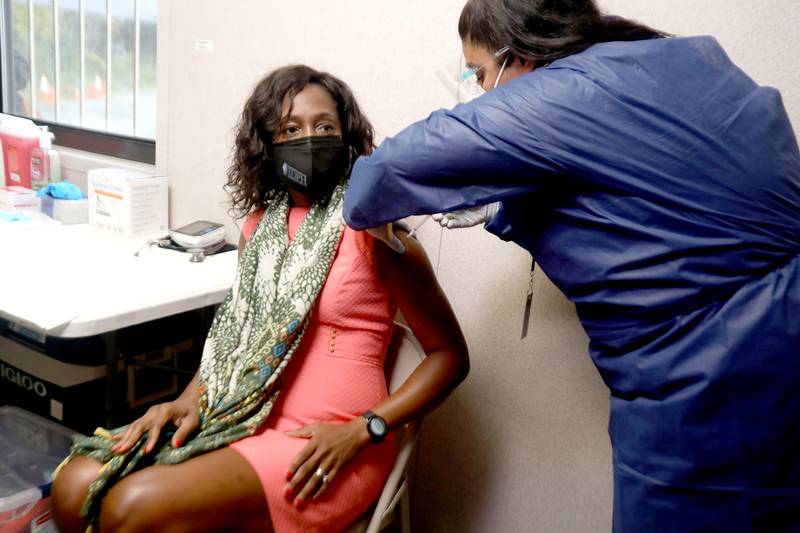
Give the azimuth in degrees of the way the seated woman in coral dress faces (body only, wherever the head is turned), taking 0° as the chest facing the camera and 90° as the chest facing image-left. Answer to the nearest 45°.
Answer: approximately 45°

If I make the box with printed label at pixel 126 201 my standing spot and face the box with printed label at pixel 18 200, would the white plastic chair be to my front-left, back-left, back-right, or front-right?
back-left

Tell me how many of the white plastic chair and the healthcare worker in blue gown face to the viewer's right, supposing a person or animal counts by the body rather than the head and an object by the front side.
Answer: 0

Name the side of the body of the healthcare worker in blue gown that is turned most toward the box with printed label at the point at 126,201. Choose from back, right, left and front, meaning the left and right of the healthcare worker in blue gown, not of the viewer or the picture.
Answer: front

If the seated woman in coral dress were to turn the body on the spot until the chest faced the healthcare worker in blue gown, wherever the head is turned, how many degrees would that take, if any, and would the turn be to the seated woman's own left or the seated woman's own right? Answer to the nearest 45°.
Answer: approximately 90° to the seated woman's own left

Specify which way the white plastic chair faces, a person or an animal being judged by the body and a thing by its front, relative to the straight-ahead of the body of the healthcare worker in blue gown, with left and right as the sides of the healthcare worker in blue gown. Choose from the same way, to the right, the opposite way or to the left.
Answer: to the left

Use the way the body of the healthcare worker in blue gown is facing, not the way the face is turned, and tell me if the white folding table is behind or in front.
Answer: in front

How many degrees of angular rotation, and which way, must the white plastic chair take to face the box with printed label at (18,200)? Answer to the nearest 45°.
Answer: approximately 90° to its right

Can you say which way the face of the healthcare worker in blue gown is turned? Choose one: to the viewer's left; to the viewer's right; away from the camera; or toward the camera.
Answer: to the viewer's left

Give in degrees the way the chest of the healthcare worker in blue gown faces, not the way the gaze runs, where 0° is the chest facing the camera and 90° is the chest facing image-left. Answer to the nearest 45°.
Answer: approximately 135°

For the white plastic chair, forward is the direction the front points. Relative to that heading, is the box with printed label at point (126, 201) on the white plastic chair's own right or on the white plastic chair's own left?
on the white plastic chair's own right
